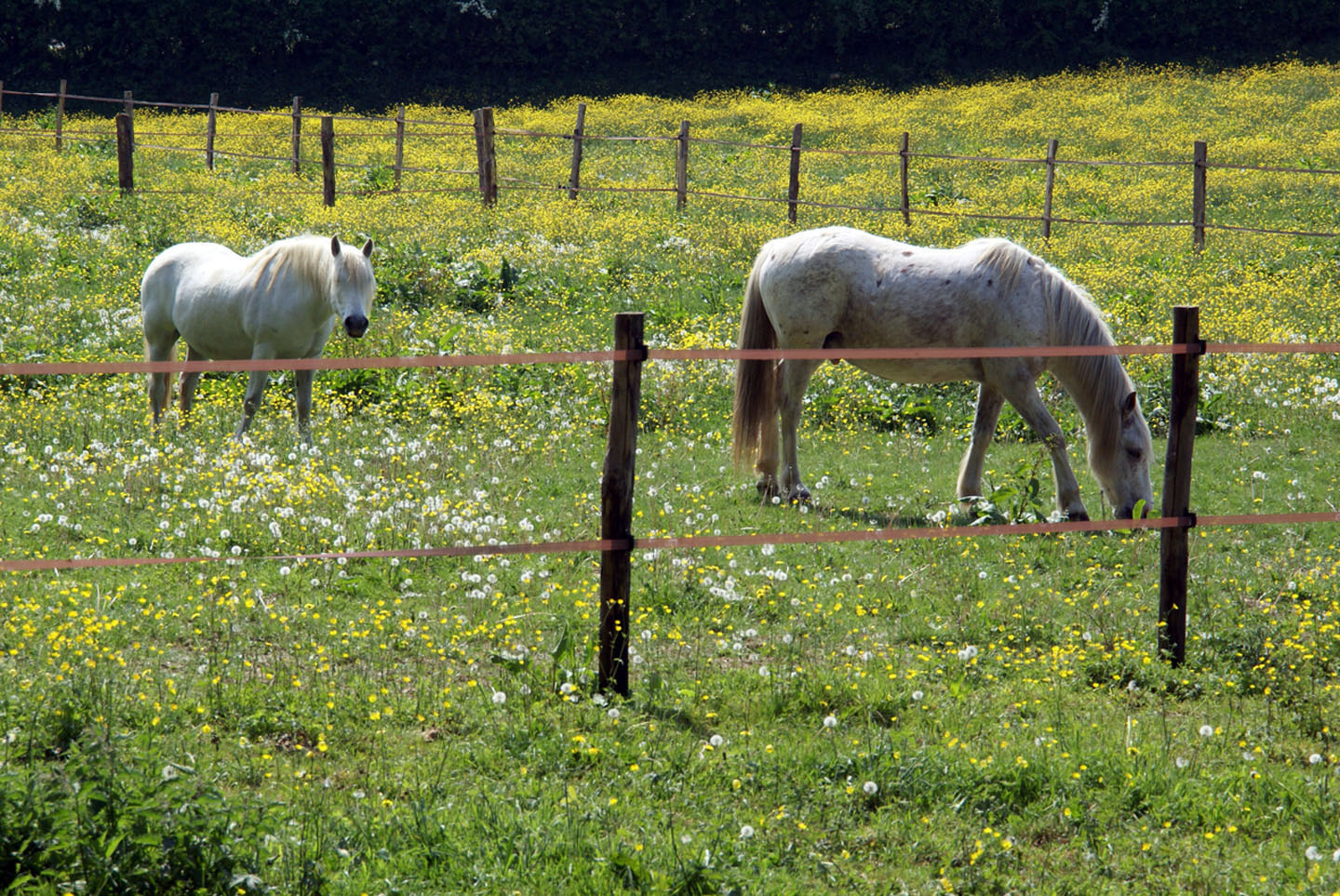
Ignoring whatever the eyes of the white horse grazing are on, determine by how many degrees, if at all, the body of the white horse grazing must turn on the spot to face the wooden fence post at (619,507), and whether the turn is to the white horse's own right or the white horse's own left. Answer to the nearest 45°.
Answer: approximately 90° to the white horse's own right

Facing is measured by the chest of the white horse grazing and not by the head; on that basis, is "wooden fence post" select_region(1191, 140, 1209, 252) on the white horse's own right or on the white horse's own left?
on the white horse's own left

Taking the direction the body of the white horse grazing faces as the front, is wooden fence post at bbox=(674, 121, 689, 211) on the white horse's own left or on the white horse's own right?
on the white horse's own left

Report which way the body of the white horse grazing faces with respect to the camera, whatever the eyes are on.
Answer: to the viewer's right

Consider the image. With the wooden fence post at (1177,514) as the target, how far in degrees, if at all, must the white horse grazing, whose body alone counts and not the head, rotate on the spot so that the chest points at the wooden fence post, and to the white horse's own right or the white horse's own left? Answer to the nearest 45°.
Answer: approximately 90° to the white horse's own right

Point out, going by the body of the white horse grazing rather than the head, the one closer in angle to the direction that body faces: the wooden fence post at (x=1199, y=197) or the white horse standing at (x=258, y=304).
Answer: the wooden fence post
